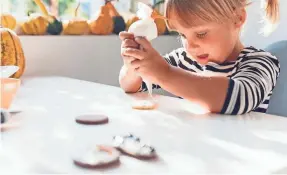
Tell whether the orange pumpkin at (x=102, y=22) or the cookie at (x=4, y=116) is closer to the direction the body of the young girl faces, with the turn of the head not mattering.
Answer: the cookie

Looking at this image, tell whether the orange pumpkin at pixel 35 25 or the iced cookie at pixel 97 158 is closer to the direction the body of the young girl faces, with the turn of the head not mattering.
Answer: the iced cookie

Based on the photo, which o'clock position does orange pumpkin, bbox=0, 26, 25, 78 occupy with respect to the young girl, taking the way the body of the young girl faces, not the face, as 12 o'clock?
The orange pumpkin is roughly at 2 o'clock from the young girl.

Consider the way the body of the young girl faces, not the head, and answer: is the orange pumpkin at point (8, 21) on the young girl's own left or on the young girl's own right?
on the young girl's own right

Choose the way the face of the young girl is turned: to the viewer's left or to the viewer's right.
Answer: to the viewer's left

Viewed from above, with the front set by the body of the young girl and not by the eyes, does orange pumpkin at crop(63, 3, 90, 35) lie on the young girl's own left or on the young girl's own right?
on the young girl's own right

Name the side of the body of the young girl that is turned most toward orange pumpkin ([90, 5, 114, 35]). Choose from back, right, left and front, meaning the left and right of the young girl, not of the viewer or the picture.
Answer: right

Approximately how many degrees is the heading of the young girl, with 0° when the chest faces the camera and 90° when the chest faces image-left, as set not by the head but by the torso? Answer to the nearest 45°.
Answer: approximately 45°

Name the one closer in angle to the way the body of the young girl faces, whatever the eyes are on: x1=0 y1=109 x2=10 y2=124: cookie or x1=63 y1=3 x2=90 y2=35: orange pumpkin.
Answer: the cookie
